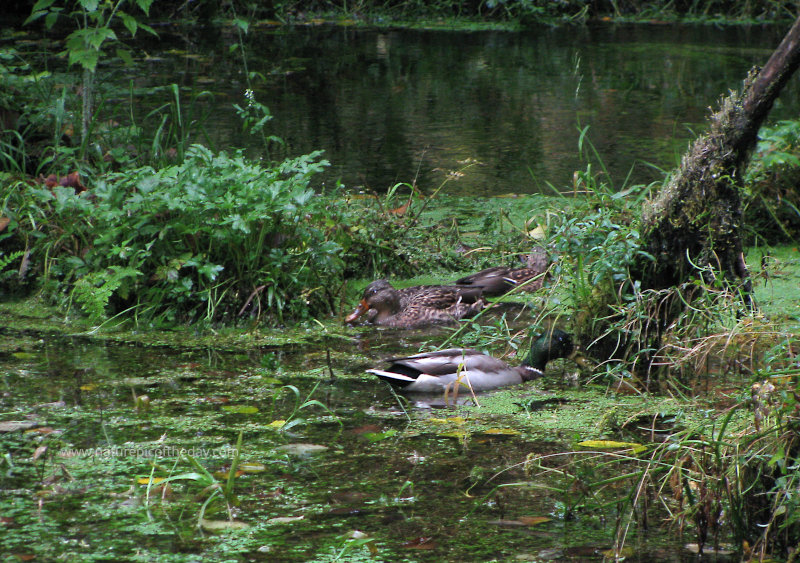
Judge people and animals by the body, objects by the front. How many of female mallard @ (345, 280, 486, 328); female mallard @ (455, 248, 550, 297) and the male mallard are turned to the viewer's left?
1

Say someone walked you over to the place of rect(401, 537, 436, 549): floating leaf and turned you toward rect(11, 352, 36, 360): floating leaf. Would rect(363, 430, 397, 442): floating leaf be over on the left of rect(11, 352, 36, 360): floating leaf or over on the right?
right

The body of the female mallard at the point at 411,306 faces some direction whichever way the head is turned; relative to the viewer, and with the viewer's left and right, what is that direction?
facing to the left of the viewer

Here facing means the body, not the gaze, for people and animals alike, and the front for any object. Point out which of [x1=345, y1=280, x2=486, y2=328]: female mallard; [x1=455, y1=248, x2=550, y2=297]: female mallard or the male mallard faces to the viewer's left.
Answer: [x1=345, y1=280, x2=486, y2=328]: female mallard

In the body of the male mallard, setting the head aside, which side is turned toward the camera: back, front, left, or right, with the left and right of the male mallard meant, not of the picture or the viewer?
right

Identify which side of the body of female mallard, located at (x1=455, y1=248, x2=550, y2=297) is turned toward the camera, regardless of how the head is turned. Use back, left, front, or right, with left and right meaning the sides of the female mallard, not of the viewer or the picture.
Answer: right

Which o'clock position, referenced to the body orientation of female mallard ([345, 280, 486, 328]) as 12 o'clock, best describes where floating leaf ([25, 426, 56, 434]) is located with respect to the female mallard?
The floating leaf is roughly at 10 o'clock from the female mallard.

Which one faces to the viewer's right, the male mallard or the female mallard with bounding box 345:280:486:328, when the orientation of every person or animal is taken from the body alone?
the male mallard

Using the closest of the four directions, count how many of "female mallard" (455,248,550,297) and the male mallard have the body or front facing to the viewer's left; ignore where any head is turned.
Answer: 0

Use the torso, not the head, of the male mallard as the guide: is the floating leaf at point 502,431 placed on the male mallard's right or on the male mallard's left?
on the male mallard's right

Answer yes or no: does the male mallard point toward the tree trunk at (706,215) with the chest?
yes

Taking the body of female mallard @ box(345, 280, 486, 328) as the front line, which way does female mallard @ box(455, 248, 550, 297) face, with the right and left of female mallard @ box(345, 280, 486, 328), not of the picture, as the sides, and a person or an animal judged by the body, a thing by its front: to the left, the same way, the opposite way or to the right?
the opposite way

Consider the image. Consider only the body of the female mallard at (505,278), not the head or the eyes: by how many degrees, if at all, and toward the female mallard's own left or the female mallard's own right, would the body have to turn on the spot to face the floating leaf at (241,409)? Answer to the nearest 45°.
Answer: approximately 135° to the female mallard's own right

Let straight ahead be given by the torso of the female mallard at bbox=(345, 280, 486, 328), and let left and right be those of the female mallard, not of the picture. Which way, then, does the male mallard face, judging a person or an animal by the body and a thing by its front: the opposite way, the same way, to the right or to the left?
the opposite way

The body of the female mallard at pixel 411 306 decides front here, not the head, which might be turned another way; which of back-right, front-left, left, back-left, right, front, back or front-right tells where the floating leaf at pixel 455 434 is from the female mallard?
left
